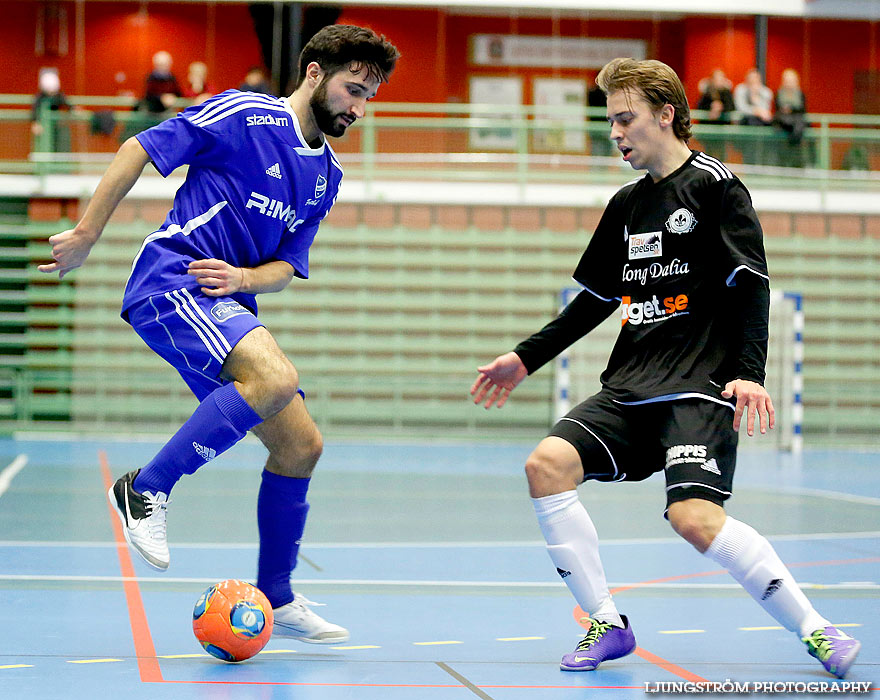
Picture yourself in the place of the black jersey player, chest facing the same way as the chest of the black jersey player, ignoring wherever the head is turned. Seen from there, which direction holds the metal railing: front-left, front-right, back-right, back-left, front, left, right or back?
back-right

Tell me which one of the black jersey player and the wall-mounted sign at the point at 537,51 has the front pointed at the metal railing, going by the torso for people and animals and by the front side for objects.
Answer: the wall-mounted sign

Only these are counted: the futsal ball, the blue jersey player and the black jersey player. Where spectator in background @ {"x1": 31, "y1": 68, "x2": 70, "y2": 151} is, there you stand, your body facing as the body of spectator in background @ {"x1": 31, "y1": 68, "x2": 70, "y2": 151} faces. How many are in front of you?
3

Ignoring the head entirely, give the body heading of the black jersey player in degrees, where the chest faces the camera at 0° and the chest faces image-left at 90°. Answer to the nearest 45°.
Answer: approximately 45°

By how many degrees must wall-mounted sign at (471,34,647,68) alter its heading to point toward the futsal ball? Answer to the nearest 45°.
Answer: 0° — it already faces it

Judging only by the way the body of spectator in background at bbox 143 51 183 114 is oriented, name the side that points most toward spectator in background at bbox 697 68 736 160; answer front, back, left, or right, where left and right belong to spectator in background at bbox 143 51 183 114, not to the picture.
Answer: left

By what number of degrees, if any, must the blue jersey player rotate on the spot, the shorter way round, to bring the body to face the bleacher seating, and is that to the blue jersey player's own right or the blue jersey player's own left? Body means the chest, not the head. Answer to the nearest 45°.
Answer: approximately 135° to the blue jersey player's own left
